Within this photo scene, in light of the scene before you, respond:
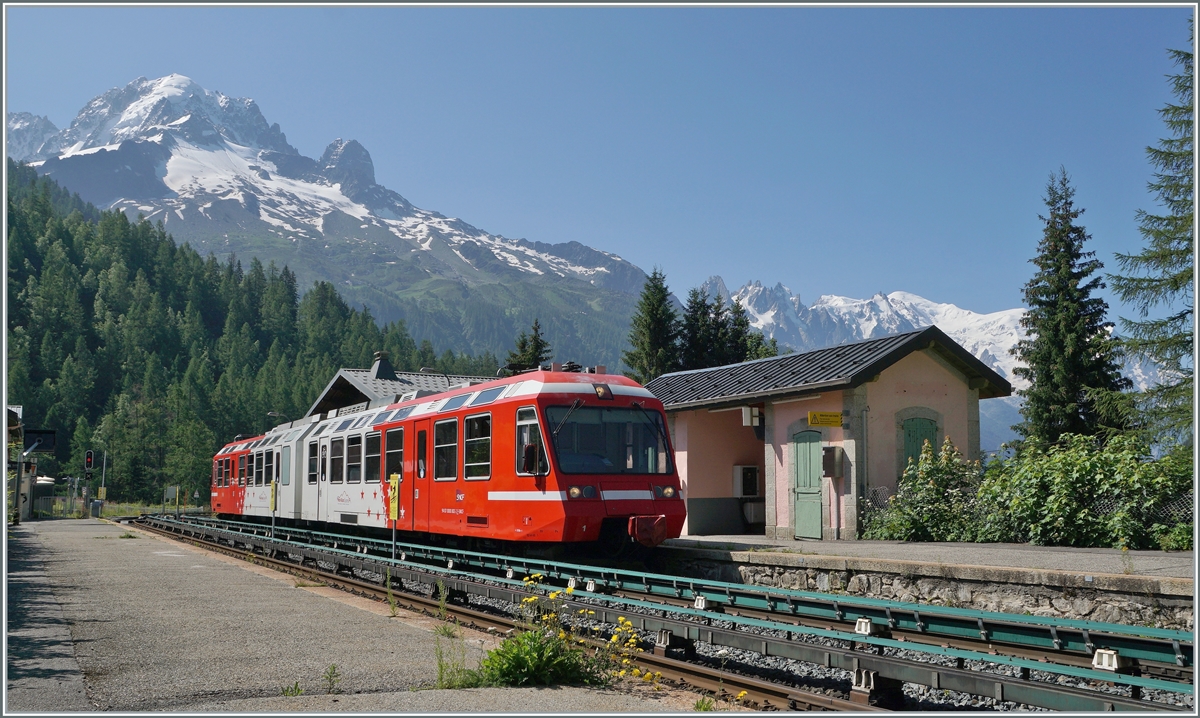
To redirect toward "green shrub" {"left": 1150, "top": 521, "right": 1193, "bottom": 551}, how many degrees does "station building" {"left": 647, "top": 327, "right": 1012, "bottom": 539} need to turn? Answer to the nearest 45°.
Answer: approximately 90° to its left

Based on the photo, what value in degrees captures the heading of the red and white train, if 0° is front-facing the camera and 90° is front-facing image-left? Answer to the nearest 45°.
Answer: approximately 315°

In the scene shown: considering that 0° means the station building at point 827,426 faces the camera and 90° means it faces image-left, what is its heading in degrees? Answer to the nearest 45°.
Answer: approximately 45°

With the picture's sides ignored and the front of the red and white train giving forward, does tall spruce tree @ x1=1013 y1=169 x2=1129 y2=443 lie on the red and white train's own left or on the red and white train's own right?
on the red and white train's own left

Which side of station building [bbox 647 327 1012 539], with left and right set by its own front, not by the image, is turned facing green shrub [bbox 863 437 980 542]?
left
